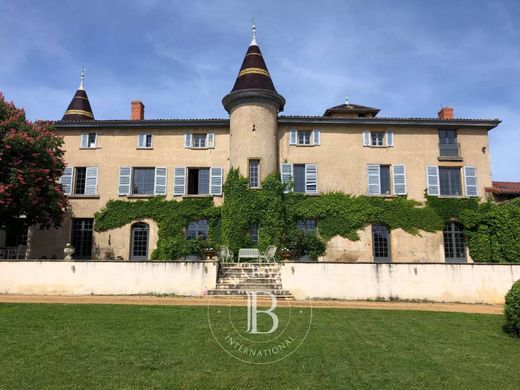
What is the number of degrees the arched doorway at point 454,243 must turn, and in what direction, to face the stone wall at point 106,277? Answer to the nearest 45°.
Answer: approximately 45° to its right

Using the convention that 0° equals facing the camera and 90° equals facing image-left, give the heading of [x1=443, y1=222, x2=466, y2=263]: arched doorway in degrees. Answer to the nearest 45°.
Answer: approximately 0°

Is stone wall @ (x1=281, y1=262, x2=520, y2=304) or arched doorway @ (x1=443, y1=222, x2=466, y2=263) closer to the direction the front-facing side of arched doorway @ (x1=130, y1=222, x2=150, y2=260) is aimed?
the stone wall

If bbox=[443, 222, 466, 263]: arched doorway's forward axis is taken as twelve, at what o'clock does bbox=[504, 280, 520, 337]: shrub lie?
The shrub is roughly at 12 o'clock from the arched doorway.

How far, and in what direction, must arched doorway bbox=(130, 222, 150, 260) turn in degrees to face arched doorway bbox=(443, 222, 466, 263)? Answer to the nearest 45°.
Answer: approximately 90° to its left

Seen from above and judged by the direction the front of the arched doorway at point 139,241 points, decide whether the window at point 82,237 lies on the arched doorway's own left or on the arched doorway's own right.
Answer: on the arched doorway's own right

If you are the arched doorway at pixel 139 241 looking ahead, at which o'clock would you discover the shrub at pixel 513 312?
The shrub is roughly at 11 o'clock from the arched doorway.

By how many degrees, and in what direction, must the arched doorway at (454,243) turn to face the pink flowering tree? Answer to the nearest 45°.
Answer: approximately 45° to its right

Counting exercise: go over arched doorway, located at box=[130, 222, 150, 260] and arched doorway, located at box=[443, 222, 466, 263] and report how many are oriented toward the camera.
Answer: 2

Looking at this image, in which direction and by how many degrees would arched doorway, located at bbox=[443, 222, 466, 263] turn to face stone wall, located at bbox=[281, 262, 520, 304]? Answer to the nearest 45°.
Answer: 0° — it already faces it

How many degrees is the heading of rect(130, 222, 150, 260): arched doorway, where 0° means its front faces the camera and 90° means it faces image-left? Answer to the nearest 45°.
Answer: approximately 0°

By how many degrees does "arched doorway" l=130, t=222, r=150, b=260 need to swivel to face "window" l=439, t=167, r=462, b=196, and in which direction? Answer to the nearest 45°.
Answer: approximately 90° to its left

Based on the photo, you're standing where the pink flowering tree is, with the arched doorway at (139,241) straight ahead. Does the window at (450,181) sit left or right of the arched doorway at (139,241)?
right
